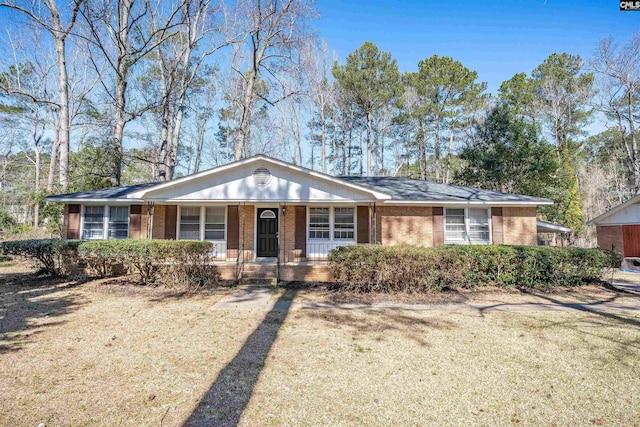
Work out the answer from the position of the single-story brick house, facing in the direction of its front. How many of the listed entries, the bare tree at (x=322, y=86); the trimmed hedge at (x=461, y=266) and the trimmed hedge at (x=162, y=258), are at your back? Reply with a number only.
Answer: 1

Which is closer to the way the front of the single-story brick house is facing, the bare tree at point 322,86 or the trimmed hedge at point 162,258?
the trimmed hedge

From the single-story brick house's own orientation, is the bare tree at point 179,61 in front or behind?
behind

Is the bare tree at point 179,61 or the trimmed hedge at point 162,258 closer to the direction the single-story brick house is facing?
the trimmed hedge

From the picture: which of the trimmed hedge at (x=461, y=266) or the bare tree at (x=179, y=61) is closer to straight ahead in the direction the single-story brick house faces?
the trimmed hedge

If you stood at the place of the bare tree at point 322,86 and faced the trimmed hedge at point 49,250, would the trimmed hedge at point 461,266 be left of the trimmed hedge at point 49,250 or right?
left

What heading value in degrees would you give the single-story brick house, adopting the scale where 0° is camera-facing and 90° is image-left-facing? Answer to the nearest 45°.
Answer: approximately 0°

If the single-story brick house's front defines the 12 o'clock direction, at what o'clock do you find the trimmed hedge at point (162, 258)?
The trimmed hedge is roughly at 2 o'clock from the single-story brick house.

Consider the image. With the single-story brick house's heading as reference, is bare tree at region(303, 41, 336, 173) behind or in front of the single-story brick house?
behind

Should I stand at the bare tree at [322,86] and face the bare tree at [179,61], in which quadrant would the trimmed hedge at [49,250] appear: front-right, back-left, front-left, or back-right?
front-left

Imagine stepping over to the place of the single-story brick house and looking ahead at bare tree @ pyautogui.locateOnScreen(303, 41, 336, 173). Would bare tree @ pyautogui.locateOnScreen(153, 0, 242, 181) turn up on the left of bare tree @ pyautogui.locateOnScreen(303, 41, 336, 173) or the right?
left
